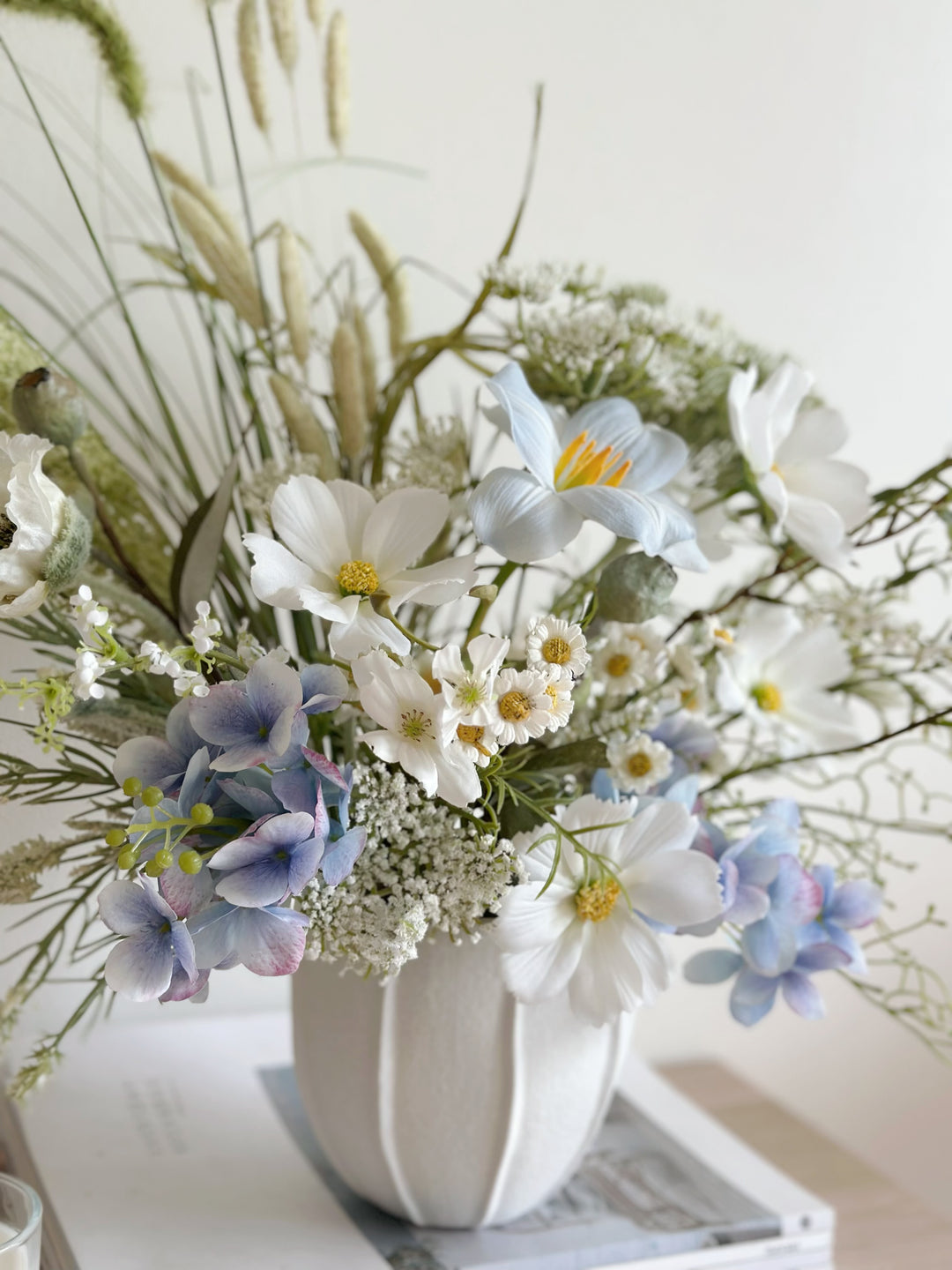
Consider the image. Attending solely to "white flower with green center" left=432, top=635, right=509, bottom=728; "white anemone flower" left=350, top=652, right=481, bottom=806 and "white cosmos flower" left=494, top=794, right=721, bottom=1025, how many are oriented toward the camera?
3

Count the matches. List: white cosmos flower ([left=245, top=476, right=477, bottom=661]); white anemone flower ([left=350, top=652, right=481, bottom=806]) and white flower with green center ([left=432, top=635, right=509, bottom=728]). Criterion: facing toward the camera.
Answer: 3

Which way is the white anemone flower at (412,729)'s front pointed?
toward the camera

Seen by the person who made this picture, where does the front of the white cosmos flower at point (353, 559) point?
facing the viewer

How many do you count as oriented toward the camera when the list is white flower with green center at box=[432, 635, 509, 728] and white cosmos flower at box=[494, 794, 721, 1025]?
2
